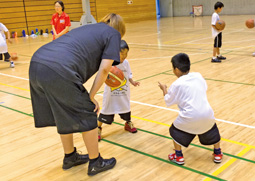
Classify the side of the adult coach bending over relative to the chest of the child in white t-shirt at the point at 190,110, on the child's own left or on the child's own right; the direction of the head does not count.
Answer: on the child's own left

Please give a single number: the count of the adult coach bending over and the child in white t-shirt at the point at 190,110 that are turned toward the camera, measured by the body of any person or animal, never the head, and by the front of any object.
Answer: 0

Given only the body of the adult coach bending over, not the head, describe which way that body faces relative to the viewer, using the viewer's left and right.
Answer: facing away from the viewer and to the right of the viewer

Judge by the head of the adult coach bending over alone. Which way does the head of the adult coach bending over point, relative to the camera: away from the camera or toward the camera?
away from the camera

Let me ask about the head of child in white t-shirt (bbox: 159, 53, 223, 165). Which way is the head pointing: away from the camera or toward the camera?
away from the camera

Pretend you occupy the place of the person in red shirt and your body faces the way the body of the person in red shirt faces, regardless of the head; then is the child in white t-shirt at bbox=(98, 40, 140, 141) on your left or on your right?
on your left

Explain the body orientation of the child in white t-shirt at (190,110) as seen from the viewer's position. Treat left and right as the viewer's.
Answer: facing away from the viewer and to the left of the viewer

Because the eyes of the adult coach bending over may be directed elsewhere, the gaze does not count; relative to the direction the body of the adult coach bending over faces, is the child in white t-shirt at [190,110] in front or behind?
in front

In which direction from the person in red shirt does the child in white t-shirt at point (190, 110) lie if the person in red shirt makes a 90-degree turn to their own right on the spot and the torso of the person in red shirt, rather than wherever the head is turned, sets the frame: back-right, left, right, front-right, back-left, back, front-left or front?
back-left

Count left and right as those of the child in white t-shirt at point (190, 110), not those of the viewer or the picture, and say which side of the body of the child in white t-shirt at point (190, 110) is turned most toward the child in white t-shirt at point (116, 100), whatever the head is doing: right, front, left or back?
front
